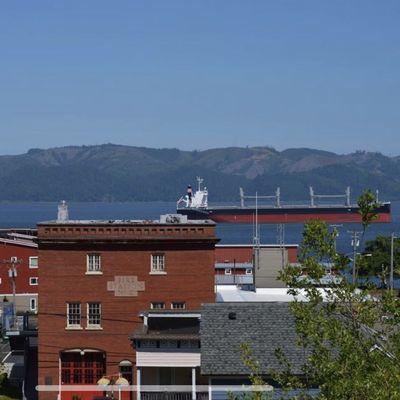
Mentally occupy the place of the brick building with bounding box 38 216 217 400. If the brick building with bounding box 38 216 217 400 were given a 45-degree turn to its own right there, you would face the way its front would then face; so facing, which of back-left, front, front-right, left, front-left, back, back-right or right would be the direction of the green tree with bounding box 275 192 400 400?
front-left

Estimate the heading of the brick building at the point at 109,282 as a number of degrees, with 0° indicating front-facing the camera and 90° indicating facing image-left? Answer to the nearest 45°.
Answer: approximately 0°
